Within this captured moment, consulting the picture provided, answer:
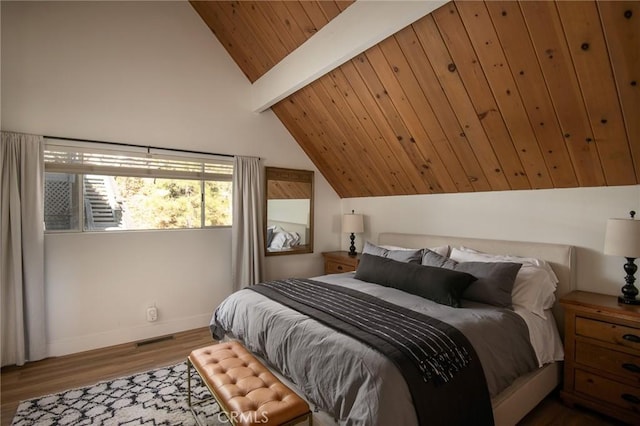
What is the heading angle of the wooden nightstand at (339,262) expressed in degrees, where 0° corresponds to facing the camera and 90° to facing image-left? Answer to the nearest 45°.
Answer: approximately 45°

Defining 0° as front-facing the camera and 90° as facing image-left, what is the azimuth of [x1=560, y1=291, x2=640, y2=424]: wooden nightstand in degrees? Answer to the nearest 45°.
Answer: approximately 45°

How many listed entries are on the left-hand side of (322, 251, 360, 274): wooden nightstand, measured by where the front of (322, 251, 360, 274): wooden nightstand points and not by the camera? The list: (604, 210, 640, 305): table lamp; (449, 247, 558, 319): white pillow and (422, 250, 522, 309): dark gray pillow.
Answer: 3

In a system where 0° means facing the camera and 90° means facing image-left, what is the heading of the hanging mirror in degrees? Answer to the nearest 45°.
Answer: approximately 315°

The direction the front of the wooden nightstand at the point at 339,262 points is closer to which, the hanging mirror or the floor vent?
the floor vent

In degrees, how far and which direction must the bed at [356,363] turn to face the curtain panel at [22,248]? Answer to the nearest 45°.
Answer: approximately 45° to its right
